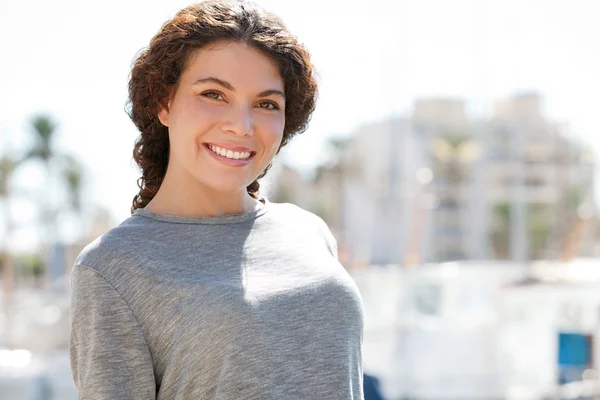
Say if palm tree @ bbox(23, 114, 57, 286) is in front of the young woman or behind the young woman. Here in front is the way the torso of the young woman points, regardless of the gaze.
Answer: behind

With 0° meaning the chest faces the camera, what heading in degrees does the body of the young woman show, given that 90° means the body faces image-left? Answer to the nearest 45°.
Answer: approximately 315°
